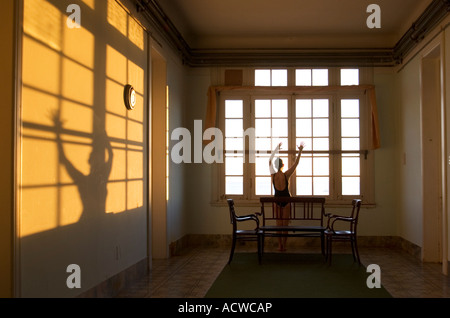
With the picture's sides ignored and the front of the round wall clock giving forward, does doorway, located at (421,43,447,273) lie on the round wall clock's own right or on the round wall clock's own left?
on the round wall clock's own left

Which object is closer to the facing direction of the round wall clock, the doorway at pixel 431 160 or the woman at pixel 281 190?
the doorway

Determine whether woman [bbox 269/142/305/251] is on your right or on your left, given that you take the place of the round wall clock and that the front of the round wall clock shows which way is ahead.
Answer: on your left

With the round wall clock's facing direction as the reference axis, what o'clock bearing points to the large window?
The large window is roughly at 9 o'clock from the round wall clock.

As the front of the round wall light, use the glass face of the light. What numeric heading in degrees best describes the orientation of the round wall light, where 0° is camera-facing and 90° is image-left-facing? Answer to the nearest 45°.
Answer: approximately 315°
